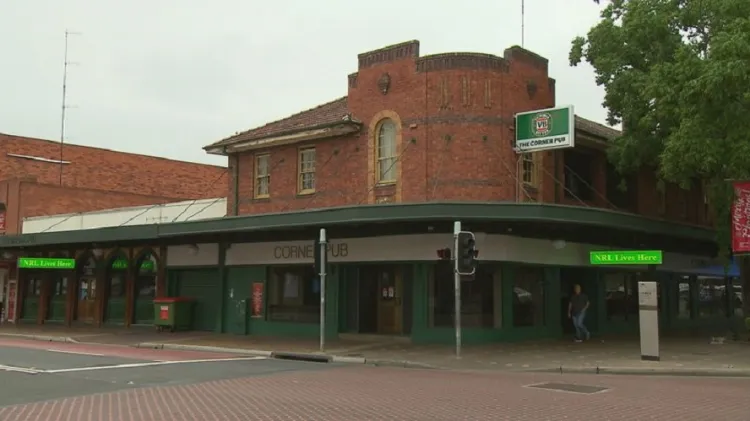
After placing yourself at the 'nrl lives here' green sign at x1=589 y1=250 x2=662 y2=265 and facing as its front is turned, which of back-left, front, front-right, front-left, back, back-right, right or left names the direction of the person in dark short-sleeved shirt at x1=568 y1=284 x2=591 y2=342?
back-right

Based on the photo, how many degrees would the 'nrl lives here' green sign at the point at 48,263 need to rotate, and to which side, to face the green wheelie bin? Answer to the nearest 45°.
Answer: approximately 45° to its left

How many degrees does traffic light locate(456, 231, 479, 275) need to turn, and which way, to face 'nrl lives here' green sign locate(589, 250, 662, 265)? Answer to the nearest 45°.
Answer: approximately 90° to its left

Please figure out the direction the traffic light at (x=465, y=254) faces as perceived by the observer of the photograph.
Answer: facing the viewer and to the right of the viewer

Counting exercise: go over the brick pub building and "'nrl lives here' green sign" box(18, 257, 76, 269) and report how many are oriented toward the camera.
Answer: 2

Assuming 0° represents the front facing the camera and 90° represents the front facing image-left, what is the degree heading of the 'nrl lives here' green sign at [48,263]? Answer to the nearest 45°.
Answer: approximately 0°

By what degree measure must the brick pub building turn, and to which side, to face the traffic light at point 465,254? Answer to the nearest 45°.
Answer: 0° — it already faces it

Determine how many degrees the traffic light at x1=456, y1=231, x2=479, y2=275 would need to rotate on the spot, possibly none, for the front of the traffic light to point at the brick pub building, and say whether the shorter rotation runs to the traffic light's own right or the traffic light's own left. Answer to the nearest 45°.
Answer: approximately 135° to the traffic light's own left

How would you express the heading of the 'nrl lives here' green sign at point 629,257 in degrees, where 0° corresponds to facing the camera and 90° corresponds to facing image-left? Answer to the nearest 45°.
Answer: approximately 0°

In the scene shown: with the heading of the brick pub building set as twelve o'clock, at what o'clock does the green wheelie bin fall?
The green wheelie bin is roughly at 2 o'clock from the brick pub building.
